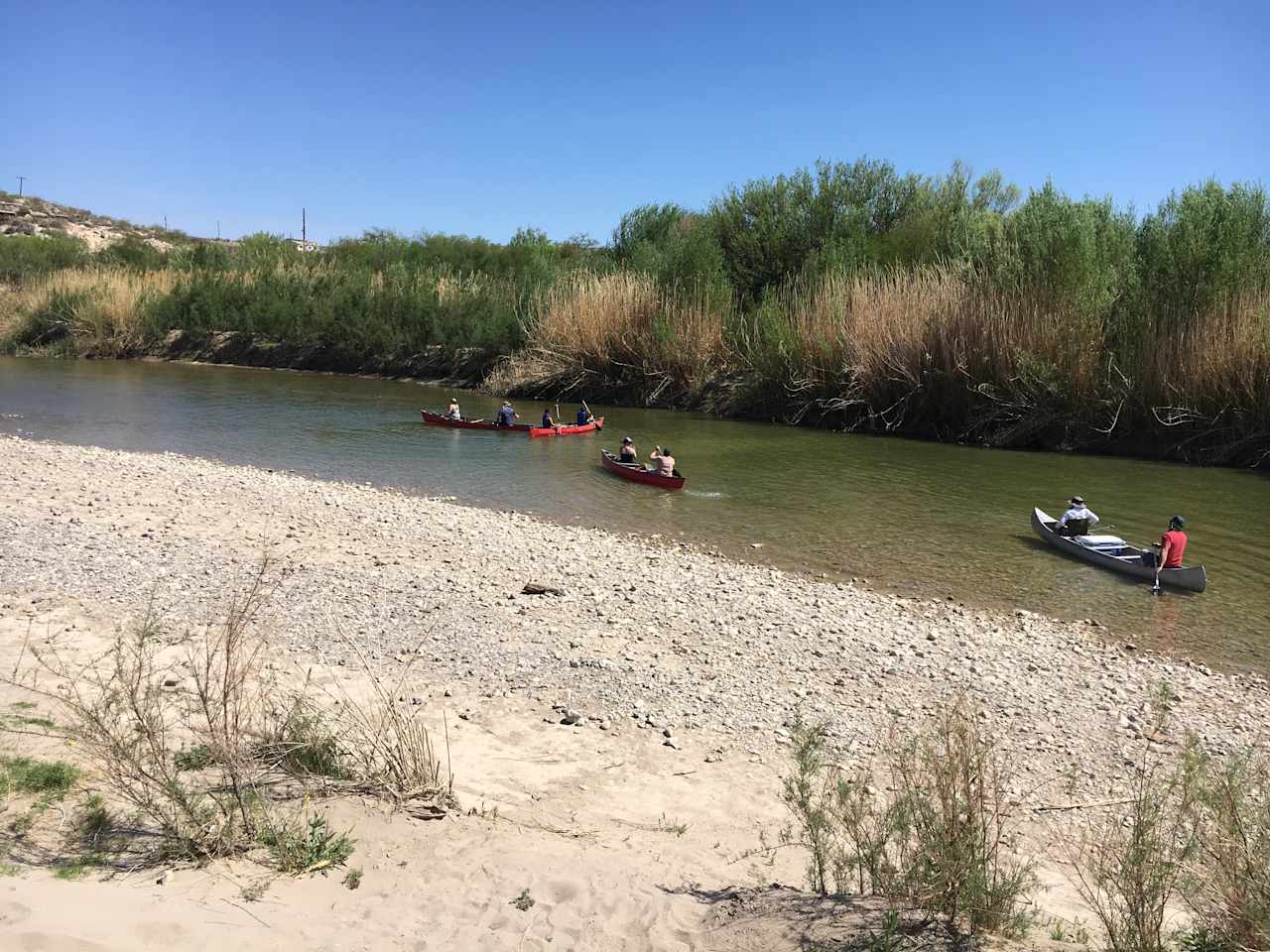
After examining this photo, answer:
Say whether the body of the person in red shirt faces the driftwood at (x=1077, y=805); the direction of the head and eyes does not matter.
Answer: no

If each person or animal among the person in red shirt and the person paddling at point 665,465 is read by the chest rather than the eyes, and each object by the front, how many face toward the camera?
0

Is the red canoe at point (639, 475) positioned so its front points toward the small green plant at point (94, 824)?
no

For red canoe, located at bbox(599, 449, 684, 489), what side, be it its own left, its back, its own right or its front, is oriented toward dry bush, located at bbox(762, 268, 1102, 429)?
right

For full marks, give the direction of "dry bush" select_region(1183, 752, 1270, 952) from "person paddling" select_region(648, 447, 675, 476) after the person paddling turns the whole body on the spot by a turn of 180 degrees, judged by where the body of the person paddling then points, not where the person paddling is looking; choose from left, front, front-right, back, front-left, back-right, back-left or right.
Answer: front-right

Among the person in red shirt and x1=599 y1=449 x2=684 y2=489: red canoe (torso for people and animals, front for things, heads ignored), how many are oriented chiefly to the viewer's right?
0

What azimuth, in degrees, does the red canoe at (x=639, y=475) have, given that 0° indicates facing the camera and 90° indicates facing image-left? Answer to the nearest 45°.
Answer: approximately 135°

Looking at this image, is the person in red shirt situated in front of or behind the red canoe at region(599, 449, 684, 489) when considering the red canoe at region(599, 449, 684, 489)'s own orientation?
behind

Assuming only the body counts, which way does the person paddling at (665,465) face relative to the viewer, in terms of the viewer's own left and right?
facing away from the viewer and to the left of the viewer

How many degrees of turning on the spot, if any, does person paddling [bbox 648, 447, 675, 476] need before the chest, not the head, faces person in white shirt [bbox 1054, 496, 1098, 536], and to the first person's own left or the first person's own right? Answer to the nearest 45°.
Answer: approximately 180°

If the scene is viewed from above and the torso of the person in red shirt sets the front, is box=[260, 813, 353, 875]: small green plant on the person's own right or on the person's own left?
on the person's own left

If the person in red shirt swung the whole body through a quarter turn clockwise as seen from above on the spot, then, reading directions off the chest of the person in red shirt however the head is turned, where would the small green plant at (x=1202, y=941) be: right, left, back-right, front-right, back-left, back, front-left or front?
back-right

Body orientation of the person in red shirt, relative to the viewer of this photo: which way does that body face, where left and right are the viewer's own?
facing away from the viewer and to the left of the viewer

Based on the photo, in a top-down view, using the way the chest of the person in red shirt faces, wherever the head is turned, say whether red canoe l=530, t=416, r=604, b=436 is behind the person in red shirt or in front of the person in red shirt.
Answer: in front

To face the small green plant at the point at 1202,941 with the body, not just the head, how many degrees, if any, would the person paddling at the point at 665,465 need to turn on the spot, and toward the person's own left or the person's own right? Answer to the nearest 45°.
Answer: approximately 135° to the person's own left

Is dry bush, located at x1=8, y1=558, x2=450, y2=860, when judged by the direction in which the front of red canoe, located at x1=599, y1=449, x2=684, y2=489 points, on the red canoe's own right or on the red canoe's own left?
on the red canoe's own left

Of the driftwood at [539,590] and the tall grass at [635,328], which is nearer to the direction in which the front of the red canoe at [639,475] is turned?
the tall grass

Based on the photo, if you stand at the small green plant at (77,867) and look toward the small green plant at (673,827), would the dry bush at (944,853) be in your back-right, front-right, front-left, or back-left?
front-right
